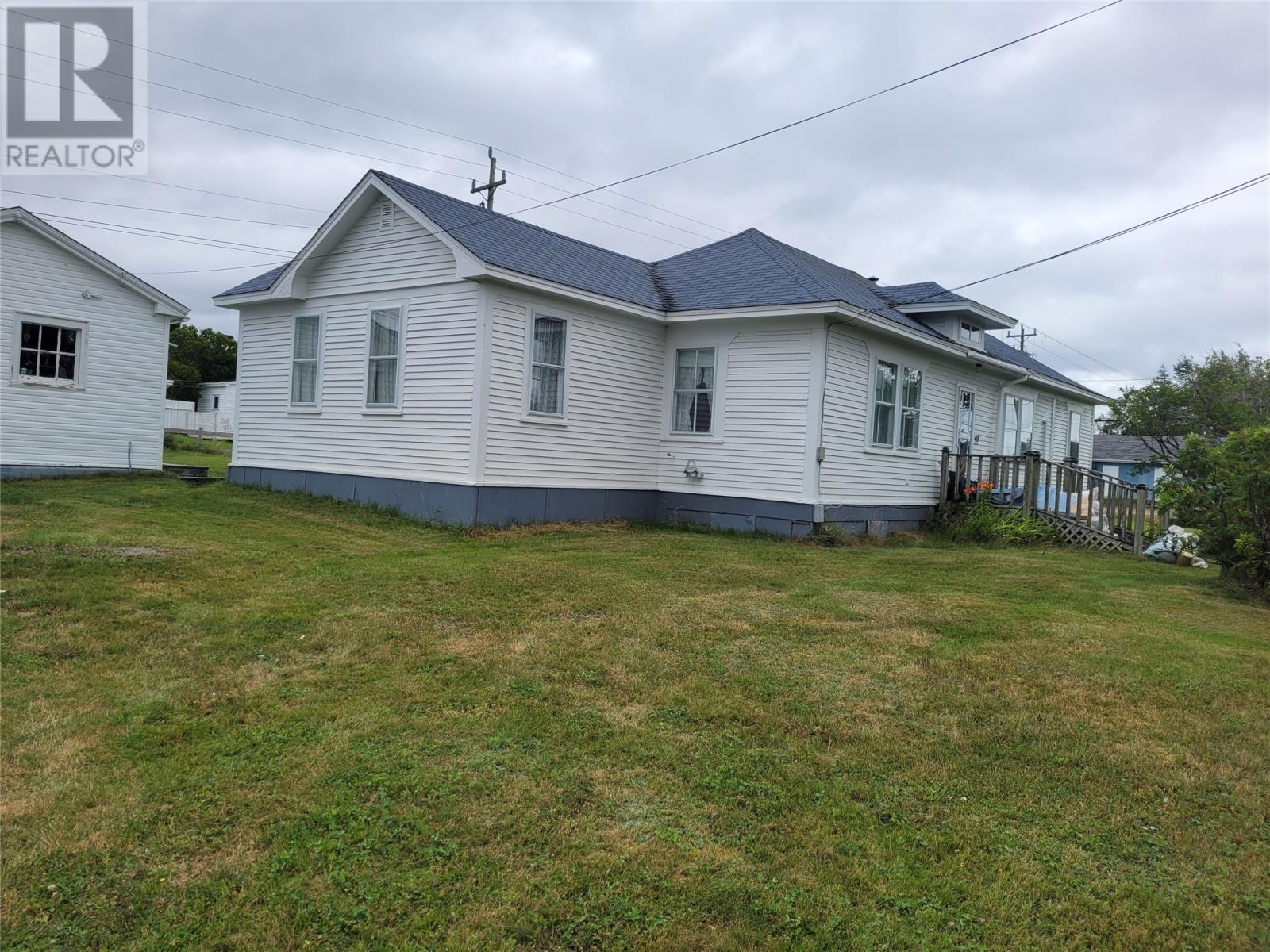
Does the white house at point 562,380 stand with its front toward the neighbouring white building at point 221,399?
no

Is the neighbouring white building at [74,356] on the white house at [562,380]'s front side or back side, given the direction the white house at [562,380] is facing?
on the back side

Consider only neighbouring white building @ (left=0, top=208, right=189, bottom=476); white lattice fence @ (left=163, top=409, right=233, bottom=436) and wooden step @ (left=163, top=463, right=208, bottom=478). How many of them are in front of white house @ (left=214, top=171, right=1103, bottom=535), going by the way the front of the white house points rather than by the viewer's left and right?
0

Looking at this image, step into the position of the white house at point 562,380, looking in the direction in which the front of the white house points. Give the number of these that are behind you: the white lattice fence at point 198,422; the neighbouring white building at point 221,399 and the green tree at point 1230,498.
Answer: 2

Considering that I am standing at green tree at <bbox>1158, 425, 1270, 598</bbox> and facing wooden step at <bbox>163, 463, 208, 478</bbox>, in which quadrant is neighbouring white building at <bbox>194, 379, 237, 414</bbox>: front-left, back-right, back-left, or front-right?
front-right

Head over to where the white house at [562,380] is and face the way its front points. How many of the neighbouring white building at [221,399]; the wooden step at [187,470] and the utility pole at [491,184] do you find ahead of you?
0

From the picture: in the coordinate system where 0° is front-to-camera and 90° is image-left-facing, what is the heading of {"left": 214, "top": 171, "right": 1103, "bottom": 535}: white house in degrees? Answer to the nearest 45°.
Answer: approximately 315°

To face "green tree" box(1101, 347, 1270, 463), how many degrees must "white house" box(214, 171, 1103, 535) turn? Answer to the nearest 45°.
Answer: approximately 90° to its left

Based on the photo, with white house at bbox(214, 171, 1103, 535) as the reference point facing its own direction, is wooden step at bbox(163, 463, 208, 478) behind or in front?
behind

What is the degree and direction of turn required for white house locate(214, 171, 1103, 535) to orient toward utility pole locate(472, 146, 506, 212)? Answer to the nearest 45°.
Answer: approximately 135° to its left

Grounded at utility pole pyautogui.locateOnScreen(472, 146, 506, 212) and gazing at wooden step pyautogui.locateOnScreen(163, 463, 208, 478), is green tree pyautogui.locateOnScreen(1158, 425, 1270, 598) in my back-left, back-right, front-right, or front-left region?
front-left

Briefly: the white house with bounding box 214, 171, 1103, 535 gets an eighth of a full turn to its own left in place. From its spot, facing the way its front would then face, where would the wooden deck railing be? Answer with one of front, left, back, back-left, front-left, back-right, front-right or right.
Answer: front

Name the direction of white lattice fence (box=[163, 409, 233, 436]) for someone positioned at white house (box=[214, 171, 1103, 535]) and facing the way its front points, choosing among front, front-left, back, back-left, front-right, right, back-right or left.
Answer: back
